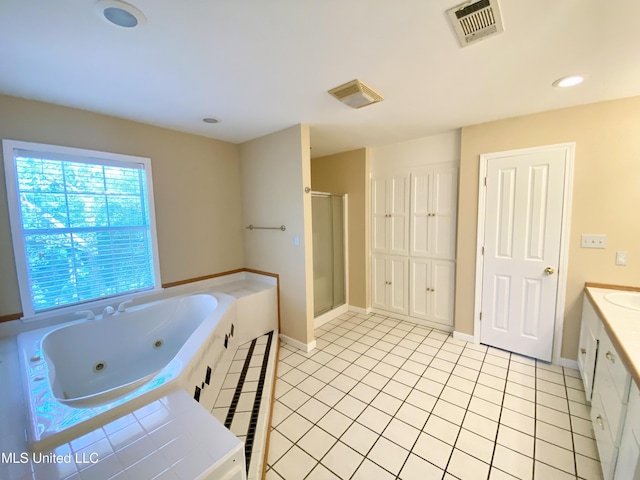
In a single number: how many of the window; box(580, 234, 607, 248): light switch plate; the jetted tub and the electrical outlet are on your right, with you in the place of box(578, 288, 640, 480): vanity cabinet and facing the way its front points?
2

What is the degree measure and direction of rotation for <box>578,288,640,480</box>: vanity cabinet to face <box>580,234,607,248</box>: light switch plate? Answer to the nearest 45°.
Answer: approximately 90° to its right

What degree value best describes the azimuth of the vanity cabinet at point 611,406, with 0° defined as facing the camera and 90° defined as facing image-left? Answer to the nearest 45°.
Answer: approximately 90°

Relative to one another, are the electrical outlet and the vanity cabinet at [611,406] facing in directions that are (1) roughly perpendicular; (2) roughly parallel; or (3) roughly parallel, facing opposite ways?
roughly perpendicular

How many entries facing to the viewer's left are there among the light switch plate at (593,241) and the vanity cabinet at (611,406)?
1

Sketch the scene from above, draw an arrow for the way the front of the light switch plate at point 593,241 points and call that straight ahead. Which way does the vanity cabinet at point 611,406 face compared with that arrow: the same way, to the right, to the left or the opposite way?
to the right

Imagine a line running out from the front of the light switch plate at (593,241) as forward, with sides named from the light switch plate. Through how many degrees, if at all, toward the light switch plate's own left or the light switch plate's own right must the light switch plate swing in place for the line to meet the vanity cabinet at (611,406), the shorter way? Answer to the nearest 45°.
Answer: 0° — it already faces it

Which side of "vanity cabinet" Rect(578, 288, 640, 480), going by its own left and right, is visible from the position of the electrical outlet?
right
